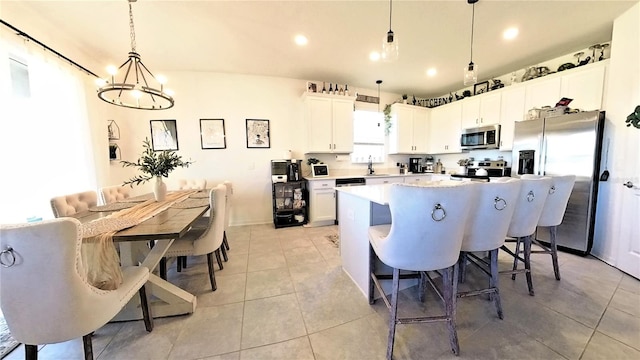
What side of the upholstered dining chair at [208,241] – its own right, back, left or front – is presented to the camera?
left

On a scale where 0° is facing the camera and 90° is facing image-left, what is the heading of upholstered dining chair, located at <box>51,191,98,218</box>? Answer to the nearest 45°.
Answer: approximately 315°

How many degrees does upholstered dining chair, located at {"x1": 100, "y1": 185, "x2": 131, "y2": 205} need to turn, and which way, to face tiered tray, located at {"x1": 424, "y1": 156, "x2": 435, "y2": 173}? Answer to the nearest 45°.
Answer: approximately 45° to its left

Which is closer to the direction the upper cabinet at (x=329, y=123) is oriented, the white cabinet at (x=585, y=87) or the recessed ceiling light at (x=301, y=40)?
the recessed ceiling light

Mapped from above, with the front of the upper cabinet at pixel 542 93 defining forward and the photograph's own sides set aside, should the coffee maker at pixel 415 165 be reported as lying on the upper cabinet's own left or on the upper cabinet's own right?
on the upper cabinet's own right

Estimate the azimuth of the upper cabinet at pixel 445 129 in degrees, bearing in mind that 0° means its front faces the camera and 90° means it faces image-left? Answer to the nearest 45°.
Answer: approximately 45°

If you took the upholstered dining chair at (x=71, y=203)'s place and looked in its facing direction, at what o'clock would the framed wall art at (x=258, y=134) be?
The framed wall art is roughly at 10 o'clock from the upholstered dining chair.

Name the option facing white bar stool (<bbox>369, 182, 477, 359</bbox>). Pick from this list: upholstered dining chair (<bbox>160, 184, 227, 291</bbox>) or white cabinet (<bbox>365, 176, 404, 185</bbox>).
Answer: the white cabinet
